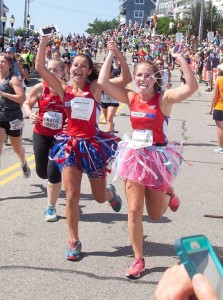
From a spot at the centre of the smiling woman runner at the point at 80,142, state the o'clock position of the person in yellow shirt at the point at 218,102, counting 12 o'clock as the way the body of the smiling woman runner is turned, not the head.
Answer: The person in yellow shirt is roughly at 7 o'clock from the smiling woman runner.

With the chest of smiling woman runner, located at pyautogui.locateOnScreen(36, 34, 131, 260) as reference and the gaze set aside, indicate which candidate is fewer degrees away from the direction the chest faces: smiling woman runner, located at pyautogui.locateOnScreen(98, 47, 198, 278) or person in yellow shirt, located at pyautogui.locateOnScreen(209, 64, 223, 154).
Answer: the smiling woman runner

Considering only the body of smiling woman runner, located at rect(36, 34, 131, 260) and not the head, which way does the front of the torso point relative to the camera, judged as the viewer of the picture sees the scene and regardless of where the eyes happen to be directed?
toward the camera

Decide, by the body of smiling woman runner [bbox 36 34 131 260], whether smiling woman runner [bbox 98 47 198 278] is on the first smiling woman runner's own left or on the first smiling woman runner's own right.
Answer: on the first smiling woman runner's own left
